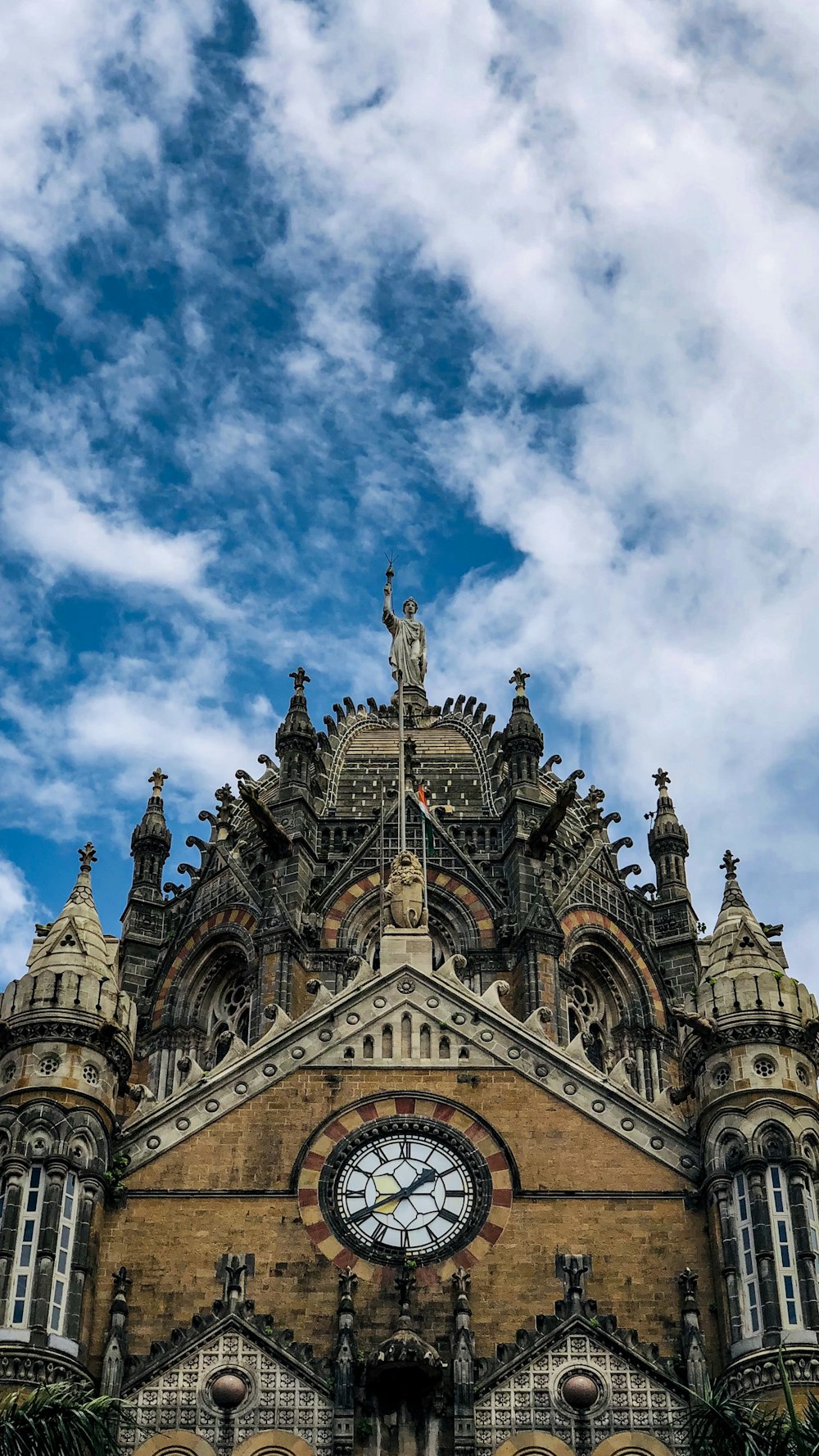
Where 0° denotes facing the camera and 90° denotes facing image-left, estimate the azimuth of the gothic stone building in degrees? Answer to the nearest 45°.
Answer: approximately 0°
